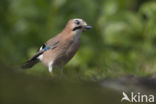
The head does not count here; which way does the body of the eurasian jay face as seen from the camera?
to the viewer's right
